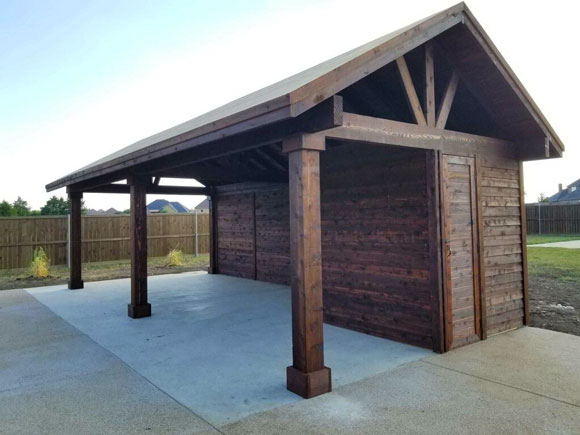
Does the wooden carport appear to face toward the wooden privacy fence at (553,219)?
no

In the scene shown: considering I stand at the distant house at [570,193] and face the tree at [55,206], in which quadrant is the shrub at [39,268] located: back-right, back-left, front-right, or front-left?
front-left

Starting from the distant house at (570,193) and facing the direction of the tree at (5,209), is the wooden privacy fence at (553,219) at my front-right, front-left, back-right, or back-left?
front-left

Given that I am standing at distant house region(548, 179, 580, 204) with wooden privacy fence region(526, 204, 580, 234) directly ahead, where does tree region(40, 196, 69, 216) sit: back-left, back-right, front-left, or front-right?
front-right

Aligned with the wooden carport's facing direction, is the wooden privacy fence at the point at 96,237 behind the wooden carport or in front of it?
behind

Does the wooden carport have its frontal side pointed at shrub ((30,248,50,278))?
no

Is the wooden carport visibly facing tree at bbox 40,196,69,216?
no
